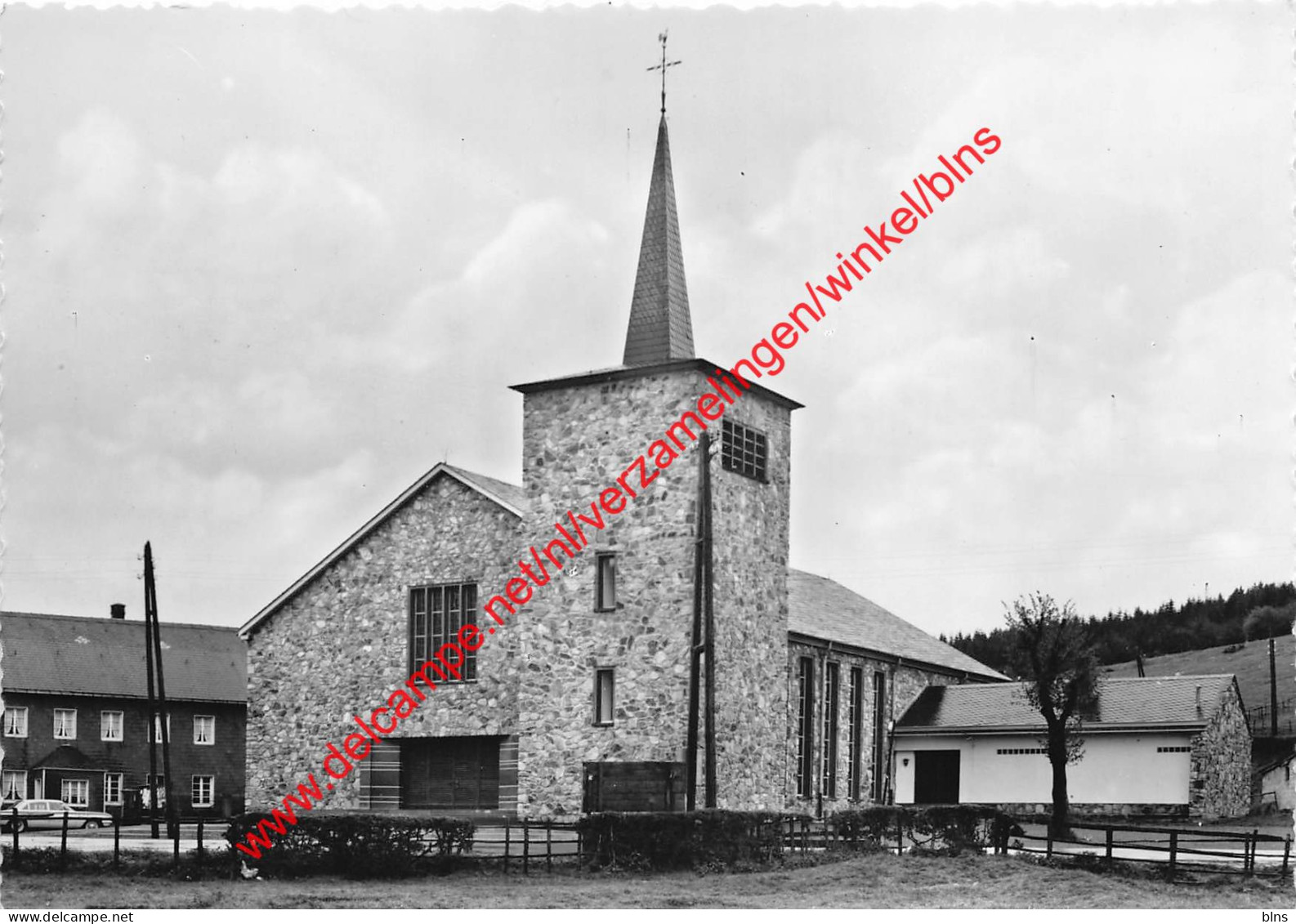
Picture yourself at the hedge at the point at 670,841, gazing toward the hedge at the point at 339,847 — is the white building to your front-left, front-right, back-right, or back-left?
back-right

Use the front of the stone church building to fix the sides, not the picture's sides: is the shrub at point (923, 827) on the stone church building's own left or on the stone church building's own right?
on the stone church building's own left

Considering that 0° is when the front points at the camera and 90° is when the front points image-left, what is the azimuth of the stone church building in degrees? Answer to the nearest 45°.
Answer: approximately 45°

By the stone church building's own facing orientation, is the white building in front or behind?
behind

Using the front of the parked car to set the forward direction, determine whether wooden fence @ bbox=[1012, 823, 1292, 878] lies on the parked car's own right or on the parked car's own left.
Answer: on the parked car's own right

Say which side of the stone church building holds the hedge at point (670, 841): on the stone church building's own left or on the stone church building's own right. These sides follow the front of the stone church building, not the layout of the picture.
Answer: on the stone church building's own left

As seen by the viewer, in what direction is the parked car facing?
to the viewer's right
